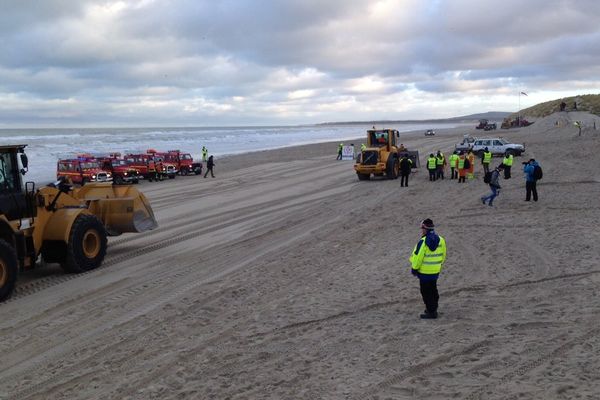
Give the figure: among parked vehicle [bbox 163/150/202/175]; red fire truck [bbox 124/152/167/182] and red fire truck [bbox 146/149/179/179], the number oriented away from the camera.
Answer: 0

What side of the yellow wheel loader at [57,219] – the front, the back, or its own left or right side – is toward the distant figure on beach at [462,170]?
front

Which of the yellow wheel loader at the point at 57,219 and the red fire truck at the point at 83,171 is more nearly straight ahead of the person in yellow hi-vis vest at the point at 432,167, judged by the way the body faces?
the red fire truck

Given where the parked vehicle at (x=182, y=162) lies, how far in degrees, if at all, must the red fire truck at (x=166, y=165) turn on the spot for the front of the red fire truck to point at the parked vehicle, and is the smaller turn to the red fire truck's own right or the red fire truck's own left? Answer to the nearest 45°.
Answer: approximately 90° to the red fire truck's own left

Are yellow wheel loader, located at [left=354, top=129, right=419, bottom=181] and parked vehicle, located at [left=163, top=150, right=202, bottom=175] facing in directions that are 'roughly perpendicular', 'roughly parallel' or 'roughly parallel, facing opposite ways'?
roughly perpendicular

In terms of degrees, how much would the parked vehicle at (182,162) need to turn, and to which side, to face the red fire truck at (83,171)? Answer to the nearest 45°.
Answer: approximately 90° to its right

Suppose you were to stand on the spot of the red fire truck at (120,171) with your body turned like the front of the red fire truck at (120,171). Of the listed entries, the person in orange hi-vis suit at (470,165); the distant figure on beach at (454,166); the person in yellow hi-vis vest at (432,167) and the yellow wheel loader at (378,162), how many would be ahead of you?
4

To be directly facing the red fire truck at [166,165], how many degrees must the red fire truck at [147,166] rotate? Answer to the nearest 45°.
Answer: approximately 90° to its left

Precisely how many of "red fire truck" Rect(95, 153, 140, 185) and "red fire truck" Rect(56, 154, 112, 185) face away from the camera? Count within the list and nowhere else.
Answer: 0

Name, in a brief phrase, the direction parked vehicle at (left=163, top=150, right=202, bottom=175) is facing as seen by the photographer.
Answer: facing the viewer and to the right of the viewer

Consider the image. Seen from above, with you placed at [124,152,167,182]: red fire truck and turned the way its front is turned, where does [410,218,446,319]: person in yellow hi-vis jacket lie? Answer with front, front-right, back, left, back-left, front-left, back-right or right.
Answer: front-right
